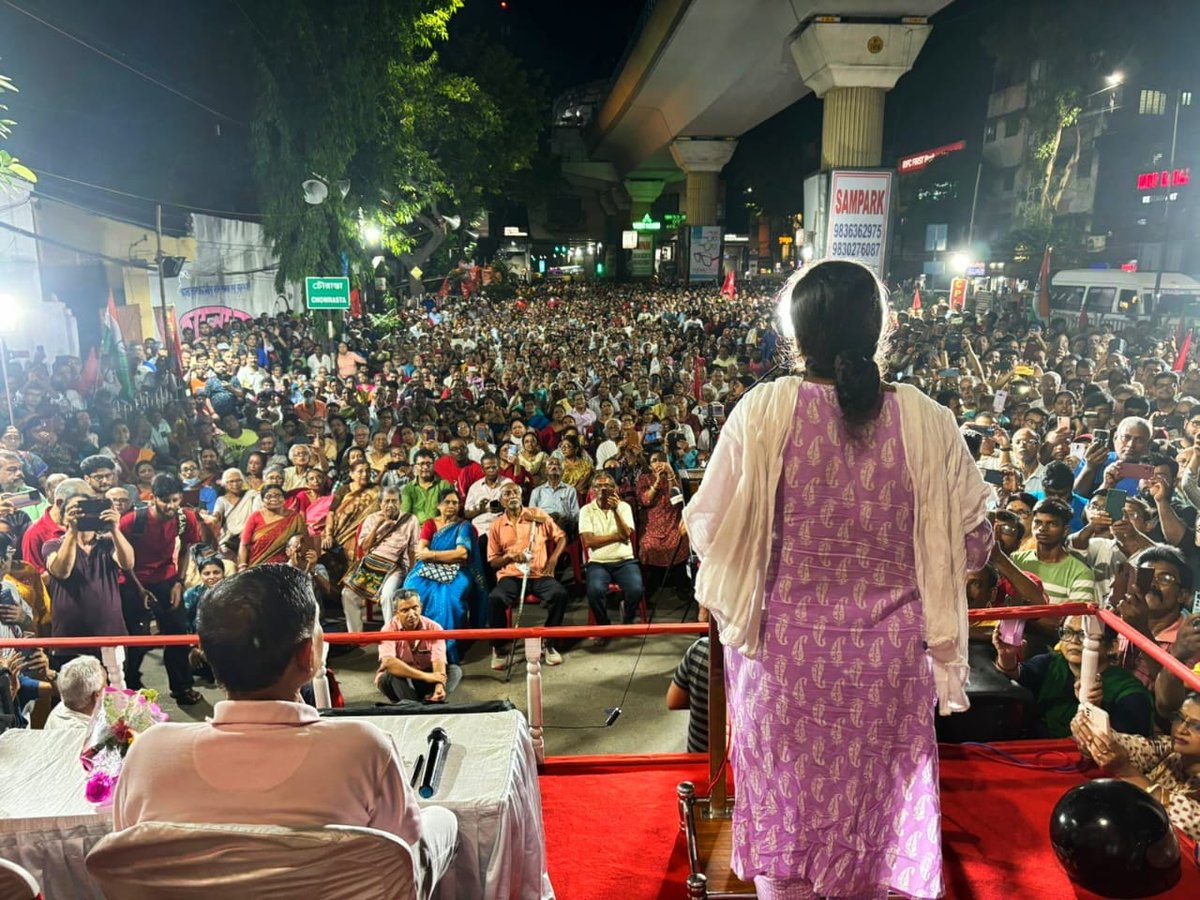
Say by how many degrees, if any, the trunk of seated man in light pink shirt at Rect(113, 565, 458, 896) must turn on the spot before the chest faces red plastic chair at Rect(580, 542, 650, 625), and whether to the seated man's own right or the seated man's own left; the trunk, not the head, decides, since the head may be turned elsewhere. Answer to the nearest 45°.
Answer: approximately 45° to the seated man's own right

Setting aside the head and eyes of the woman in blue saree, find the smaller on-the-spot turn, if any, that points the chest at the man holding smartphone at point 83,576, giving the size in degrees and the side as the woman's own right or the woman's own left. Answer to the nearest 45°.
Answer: approximately 90° to the woman's own right

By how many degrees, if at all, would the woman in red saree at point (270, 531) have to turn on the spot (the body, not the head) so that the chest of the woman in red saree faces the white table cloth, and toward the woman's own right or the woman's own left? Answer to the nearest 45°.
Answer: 0° — they already face it

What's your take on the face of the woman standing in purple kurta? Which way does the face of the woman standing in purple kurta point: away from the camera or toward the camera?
away from the camera

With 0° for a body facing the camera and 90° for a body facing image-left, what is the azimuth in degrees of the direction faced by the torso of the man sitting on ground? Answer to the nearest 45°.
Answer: approximately 0°

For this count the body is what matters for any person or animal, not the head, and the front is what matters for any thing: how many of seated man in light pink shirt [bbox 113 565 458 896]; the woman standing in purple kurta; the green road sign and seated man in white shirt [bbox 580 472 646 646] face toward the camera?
2

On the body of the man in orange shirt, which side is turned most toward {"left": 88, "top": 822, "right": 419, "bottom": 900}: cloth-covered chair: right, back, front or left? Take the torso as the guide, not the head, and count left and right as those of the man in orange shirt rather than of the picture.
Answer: front

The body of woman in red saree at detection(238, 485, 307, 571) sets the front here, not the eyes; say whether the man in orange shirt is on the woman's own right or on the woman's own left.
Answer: on the woman's own left

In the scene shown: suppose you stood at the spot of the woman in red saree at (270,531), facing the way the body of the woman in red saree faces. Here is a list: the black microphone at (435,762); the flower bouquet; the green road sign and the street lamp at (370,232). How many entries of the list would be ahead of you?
2

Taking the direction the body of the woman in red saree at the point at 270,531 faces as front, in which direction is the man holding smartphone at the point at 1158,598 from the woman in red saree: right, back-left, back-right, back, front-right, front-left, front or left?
front-left

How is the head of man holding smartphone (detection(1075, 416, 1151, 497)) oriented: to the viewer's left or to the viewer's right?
to the viewer's left
